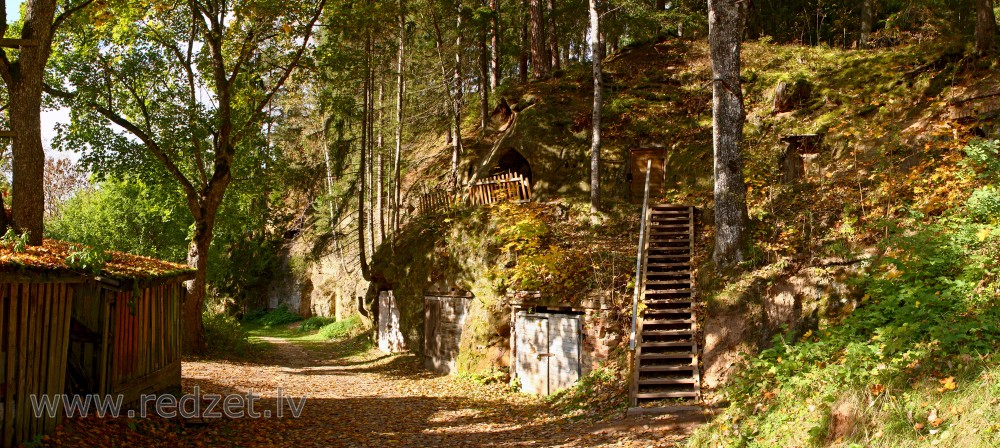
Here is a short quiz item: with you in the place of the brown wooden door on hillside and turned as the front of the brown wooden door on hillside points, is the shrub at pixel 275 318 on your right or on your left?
on your right

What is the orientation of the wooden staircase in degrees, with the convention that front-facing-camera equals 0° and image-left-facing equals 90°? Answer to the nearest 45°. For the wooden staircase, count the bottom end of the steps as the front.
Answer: approximately 0°

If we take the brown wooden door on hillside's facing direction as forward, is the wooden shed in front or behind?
in front

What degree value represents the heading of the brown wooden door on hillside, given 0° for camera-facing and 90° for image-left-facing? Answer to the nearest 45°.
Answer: approximately 0°

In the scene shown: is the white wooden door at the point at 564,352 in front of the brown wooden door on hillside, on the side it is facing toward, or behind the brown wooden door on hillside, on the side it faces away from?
in front

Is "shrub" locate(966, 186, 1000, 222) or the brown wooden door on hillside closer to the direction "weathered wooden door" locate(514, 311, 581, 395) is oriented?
the shrub

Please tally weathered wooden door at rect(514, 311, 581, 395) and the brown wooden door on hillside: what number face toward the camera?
2

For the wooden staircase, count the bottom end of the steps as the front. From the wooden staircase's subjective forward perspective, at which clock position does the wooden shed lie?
The wooden shed is roughly at 2 o'clock from the wooden staircase.
